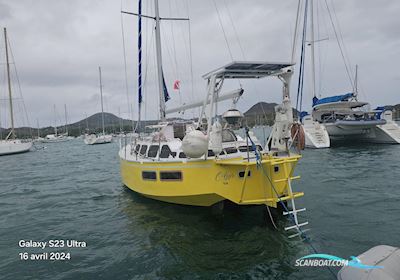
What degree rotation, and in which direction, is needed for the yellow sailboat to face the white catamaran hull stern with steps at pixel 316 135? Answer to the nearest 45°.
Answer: approximately 90° to its right

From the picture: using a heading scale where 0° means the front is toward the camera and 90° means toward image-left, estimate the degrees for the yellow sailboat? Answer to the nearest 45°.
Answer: approximately 135°

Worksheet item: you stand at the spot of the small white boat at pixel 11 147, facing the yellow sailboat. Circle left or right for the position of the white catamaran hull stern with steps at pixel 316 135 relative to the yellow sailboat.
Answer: left

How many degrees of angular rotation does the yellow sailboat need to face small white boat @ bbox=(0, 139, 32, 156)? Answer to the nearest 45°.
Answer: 0° — it already faces it
